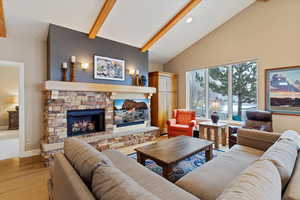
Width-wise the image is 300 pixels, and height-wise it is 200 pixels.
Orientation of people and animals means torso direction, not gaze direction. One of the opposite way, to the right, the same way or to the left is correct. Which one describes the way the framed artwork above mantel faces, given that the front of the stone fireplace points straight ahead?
the same way

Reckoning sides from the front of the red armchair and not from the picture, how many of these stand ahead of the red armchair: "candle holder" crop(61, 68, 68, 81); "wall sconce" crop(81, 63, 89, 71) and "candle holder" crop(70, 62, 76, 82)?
3

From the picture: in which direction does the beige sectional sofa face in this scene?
away from the camera

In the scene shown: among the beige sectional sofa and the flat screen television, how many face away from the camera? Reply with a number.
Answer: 1

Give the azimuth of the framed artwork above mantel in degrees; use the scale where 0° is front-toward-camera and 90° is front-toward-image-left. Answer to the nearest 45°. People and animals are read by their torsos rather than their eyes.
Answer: approximately 315°

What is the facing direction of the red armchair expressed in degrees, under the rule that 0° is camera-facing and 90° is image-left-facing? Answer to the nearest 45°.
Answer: approximately 45°

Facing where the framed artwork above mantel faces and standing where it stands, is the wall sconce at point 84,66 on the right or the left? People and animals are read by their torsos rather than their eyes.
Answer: on its right

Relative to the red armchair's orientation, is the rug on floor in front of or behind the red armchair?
in front

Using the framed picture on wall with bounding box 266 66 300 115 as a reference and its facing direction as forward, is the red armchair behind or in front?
in front

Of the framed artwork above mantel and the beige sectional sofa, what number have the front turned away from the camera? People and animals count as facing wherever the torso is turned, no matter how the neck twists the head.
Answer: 1

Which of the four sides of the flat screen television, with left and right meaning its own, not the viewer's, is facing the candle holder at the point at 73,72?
right

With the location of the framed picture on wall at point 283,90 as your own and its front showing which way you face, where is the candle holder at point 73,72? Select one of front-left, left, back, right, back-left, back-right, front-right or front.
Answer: front

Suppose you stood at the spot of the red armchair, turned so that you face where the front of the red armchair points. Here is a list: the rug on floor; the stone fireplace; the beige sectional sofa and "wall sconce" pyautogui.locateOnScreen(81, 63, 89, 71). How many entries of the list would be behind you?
0

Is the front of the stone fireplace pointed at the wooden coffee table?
yes

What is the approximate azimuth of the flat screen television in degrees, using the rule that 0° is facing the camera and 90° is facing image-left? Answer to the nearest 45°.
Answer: approximately 315°
